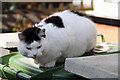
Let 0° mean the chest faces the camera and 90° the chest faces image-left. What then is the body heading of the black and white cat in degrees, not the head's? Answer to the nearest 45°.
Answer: approximately 45°
